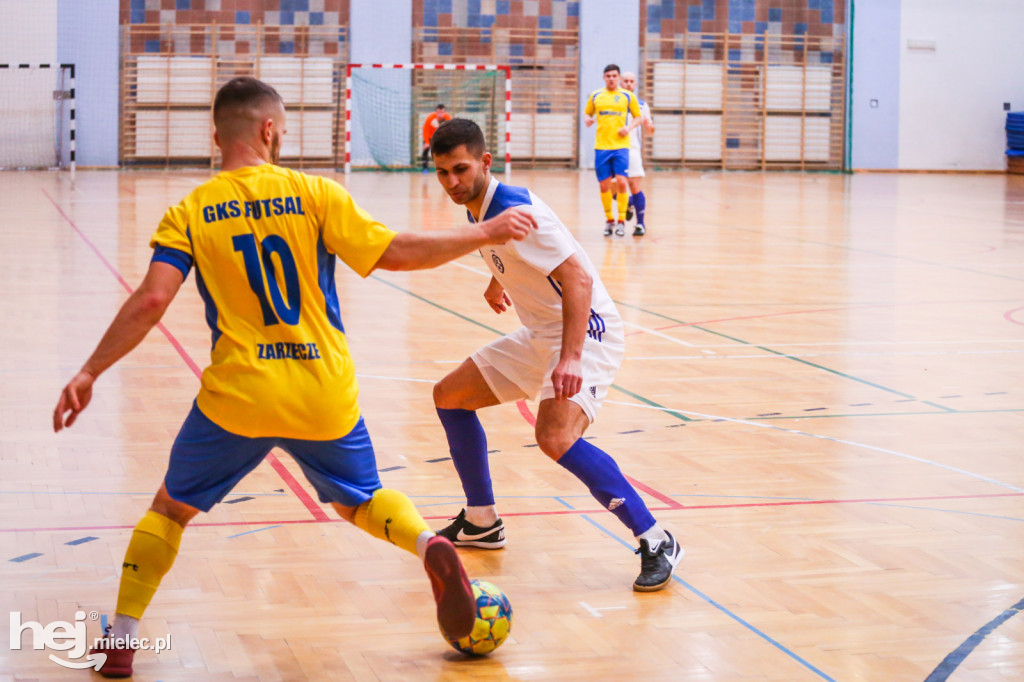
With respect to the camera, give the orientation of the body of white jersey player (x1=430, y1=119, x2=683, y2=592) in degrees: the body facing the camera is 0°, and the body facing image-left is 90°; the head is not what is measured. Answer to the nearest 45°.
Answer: approximately 45°

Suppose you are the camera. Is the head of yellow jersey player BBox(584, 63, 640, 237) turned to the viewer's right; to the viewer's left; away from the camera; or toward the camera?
toward the camera

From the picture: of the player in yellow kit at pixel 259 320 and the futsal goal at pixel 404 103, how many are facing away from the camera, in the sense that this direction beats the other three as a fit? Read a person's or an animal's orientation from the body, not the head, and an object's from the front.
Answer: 1

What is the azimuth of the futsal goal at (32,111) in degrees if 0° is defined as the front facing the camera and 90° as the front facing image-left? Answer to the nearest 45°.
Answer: approximately 0°

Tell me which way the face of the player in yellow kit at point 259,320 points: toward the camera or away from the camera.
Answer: away from the camera

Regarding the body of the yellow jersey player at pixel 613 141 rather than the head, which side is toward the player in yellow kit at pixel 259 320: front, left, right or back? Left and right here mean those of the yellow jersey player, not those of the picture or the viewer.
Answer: front

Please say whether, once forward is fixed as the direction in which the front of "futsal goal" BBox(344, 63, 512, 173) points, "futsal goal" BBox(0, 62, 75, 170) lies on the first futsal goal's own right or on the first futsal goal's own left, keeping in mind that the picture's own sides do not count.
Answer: on the first futsal goal's own right

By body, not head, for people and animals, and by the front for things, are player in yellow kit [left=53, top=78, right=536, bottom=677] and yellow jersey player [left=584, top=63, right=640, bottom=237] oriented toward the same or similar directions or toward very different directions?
very different directions

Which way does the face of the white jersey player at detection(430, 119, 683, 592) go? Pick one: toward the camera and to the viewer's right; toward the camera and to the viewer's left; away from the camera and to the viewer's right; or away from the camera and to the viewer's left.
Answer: toward the camera and to the viewer's left

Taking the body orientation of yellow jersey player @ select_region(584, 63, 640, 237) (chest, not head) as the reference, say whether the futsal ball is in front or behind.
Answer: in front

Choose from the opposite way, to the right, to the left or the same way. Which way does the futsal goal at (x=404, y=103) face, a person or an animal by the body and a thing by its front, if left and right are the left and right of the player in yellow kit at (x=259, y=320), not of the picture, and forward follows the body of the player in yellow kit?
the opposite way

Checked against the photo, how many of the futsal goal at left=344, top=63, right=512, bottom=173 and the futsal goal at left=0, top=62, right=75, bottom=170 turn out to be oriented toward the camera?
2

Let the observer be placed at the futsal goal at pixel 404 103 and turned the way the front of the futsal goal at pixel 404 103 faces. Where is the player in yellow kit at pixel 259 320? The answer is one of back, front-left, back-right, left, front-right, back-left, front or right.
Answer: front

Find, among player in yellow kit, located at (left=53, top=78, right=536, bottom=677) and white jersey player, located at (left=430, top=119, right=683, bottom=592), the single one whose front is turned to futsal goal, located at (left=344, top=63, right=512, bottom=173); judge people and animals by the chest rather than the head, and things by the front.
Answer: the player in yellow kit

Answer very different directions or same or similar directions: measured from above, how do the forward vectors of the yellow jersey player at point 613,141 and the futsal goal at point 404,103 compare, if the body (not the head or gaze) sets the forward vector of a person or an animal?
same or similar directions

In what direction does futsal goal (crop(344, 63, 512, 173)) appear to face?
toward the camera

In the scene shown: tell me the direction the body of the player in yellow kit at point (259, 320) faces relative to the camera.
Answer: away from the camera

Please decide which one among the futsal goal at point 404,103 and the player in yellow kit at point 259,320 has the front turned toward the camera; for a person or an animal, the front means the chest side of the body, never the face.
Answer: the futsal goal
